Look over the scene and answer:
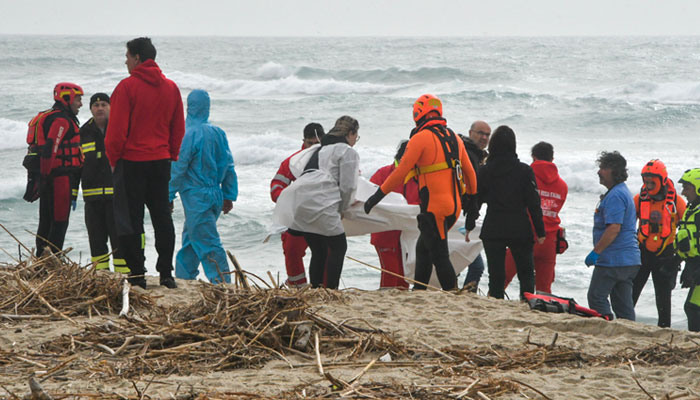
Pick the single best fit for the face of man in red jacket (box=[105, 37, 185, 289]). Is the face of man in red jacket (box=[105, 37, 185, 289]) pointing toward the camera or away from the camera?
away from the camera

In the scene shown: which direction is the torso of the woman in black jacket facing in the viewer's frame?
away from the camera

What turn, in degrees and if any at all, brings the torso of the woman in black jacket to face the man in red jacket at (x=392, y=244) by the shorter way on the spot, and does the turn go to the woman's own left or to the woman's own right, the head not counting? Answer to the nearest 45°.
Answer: approximately 45° to the woman's own left

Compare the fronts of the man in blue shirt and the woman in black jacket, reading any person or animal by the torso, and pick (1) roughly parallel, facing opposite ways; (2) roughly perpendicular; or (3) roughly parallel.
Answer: roughly perpendicular

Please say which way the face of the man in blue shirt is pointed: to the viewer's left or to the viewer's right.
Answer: to the viewer's left

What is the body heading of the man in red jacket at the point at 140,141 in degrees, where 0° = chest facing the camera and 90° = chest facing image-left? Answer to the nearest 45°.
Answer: approximately 135°

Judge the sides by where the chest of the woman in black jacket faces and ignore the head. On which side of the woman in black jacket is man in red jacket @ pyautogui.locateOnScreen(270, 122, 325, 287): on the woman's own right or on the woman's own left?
on the woman's own left

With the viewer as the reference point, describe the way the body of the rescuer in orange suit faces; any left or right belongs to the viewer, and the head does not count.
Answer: facing away from the viewer and to the left of the viewer

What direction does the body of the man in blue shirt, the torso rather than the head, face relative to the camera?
to the viewer's left

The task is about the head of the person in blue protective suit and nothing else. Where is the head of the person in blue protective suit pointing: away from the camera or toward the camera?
away from the camera
